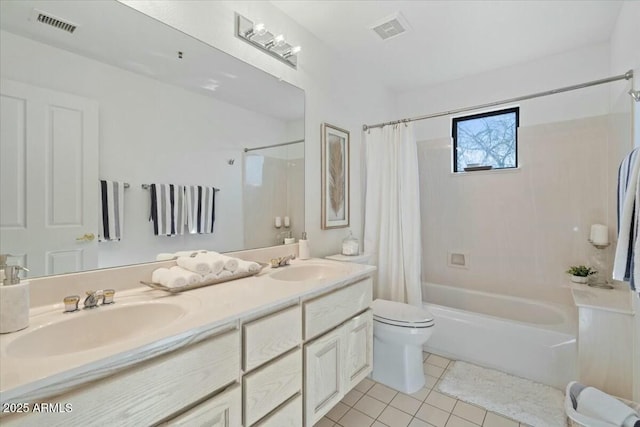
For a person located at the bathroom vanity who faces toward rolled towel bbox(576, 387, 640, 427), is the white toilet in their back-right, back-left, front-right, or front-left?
front-left

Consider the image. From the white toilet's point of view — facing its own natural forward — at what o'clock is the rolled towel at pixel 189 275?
The rolled towel is roughly at 3 o'clock from the white toilet.

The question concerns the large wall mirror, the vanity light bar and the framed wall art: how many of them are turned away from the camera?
0

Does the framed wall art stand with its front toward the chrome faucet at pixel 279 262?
no

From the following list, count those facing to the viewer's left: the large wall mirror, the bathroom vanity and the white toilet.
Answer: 0

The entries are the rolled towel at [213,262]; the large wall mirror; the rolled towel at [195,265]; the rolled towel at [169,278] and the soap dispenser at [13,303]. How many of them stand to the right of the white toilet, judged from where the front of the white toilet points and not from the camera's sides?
5

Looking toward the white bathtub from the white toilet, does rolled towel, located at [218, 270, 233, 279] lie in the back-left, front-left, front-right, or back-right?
back-right

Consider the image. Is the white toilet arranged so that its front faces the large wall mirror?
no

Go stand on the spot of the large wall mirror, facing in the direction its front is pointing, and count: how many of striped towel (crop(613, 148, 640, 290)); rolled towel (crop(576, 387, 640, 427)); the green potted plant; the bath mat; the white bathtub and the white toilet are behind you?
0

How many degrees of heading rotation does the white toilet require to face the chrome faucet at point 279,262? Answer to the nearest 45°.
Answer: approximately 90° to its right

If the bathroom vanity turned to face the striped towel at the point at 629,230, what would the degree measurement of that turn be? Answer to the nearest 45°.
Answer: approximately 45° to its left

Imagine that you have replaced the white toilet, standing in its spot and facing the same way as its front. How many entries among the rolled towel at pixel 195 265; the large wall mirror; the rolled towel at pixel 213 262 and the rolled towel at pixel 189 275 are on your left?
0

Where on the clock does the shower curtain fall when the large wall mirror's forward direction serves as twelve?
The shower curtain is roughly at 10 o'clock from the large wall mirror.

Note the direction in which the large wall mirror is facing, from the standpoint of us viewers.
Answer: facing the viewer and to the right of the viewer

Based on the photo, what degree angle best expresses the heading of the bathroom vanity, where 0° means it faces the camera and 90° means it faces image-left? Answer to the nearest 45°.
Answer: approximately 315°

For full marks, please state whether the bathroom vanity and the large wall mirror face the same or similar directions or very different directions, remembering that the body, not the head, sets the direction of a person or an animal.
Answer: same or similar directions

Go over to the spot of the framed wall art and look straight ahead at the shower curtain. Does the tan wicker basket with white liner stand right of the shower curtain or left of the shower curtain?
right

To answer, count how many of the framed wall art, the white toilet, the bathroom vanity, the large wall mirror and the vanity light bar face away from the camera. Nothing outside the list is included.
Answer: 0
